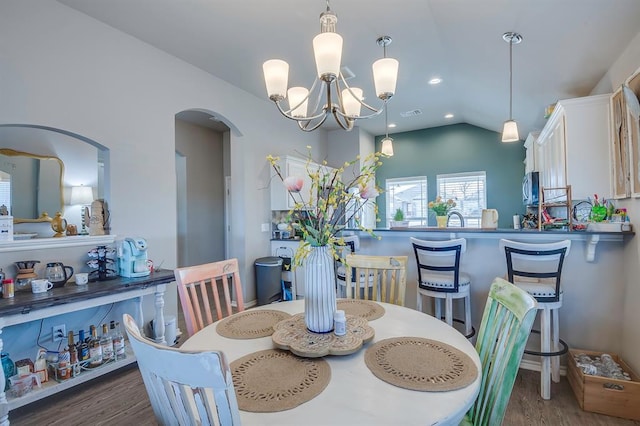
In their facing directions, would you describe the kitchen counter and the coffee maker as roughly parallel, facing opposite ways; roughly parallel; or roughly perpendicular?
roughly perpendicular

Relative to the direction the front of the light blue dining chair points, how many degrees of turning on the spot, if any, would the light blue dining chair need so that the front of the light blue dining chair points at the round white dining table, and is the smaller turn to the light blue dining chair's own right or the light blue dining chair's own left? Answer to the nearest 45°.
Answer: approximately 45° to the light blue dining chair's own right

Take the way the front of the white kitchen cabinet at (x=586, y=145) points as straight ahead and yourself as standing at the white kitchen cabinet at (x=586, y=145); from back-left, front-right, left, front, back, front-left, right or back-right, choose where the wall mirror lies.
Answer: front-left

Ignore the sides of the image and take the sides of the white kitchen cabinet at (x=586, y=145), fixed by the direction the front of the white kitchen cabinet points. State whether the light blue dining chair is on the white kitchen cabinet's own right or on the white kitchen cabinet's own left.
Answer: on the white kitchen cabinet's own left

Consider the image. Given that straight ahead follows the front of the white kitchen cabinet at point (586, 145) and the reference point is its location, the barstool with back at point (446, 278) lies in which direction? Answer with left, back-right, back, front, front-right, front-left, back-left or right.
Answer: front-left

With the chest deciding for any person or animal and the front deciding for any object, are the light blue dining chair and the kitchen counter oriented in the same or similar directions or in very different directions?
very different directions

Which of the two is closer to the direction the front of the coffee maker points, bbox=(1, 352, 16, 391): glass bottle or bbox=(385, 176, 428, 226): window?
the window

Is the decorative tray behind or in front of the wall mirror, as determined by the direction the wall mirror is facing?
in front

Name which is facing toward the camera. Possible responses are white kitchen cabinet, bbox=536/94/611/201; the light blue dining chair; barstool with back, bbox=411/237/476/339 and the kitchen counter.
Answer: the kitchen counter

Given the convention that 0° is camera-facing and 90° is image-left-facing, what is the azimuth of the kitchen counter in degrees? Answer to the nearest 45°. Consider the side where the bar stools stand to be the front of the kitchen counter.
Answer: approximately 0°

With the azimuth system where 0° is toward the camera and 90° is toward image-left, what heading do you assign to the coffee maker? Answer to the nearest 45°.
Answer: approximately 315°

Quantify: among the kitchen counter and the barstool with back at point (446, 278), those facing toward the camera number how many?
1

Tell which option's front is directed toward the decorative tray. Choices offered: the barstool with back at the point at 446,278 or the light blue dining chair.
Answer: the light blue dining chair

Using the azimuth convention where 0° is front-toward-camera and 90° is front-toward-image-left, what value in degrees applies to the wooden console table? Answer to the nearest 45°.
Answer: approximately 315°
